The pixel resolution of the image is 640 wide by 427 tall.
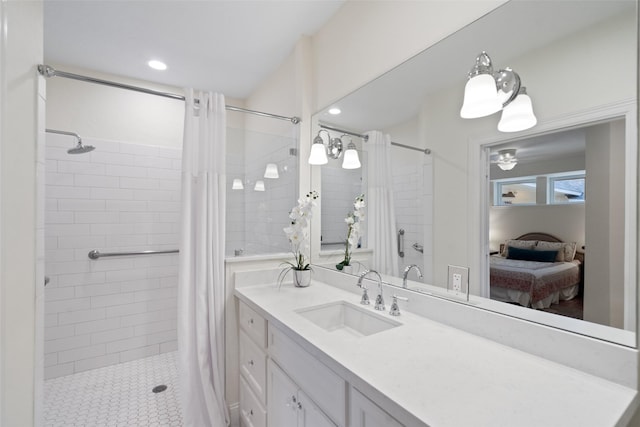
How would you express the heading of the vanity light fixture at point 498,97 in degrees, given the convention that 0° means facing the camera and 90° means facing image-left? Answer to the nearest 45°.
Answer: approximately 45°

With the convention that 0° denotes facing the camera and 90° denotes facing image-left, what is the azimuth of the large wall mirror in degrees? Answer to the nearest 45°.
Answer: approximately 45°

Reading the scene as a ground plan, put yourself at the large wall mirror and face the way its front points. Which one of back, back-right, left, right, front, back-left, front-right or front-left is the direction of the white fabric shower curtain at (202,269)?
front-right

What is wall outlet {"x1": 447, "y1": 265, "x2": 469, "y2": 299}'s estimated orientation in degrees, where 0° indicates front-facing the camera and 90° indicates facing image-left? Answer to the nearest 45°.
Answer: approximately 45°
